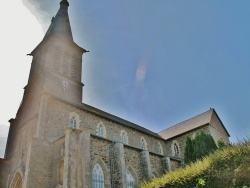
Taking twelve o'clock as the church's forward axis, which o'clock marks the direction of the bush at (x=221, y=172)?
The bush is roughly at 9 o'clock from the church.

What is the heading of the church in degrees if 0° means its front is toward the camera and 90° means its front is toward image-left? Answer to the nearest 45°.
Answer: approximately 45°
